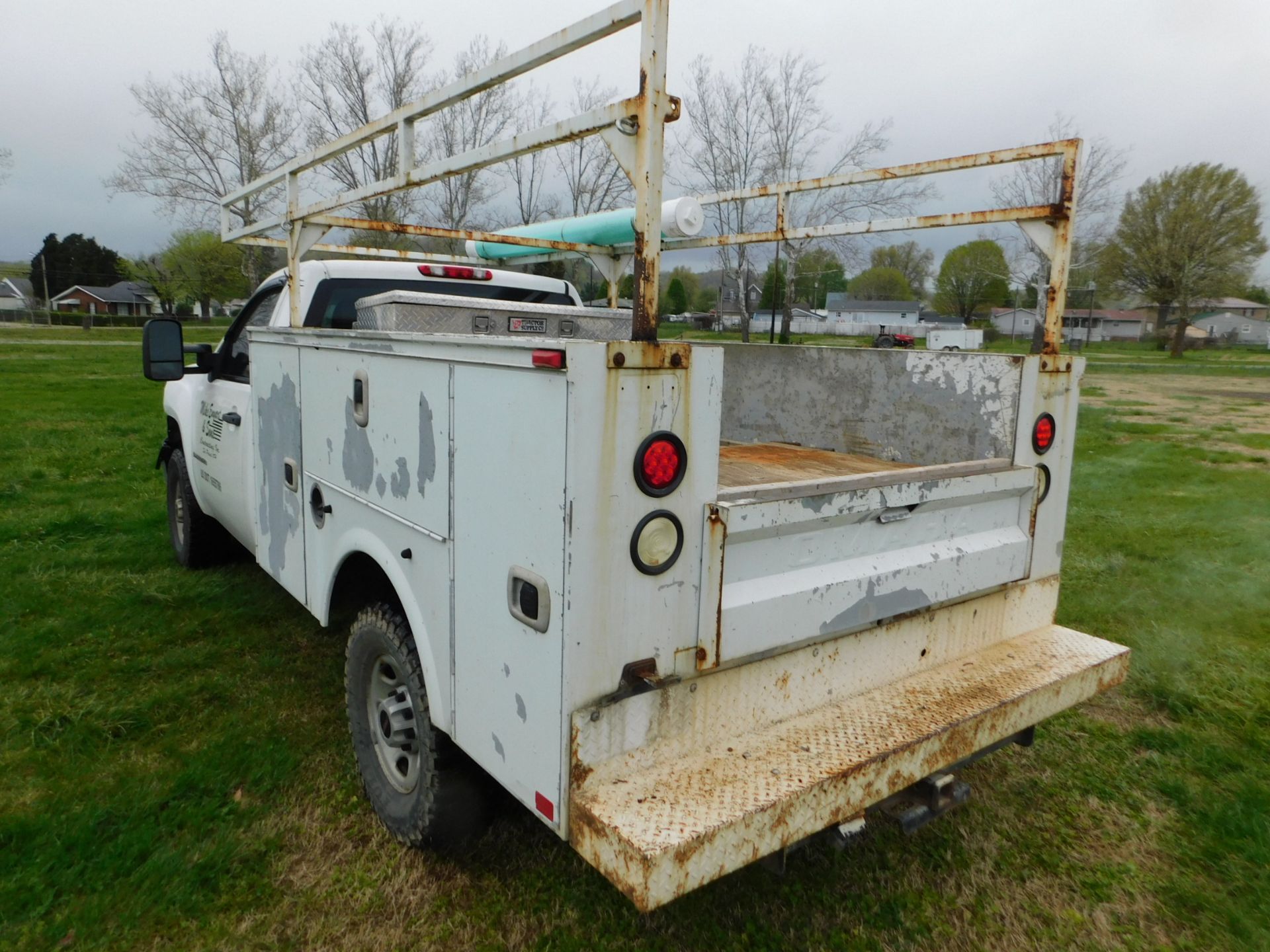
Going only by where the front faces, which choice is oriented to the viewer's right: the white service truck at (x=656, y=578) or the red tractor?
the red tractor

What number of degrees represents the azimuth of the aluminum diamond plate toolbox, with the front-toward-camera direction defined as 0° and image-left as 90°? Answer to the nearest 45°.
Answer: approximately 315°

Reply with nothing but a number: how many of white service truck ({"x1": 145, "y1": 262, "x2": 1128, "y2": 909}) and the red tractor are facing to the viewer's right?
1

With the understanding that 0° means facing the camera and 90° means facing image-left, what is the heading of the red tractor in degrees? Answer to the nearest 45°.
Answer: approximately 270°

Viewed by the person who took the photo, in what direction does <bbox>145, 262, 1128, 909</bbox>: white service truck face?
facing away from the viewer and to the left of the viewer

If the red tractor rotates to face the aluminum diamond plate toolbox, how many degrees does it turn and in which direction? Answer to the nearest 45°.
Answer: approximately 90° to its right

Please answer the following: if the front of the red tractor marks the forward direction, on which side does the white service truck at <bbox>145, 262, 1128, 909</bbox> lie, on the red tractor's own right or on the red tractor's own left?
on the red tractor's own right
